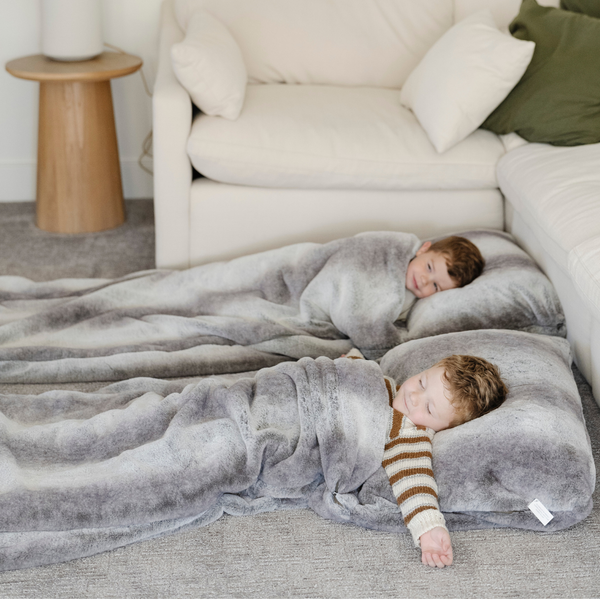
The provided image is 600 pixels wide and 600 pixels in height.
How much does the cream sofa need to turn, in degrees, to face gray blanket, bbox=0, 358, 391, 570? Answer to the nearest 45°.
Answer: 0° — it already faces it

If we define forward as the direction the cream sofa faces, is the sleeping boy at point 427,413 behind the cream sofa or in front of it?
in front

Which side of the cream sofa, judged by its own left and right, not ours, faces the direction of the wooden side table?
right

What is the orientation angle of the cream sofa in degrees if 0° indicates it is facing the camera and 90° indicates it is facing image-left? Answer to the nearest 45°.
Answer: approximately 0°

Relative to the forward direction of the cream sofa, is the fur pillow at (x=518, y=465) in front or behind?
in front
